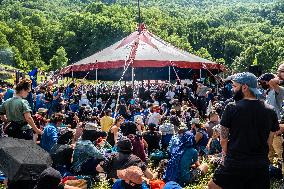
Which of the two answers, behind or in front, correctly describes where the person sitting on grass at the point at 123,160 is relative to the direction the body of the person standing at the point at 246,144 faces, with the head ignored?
in front

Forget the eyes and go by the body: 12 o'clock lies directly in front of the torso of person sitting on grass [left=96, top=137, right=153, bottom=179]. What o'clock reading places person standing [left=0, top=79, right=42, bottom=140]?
The person standing is roughly at 10 o'clock from the person sitting on grass.

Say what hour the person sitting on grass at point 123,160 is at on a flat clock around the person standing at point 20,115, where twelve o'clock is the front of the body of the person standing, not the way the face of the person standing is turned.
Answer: The person sitting on grass is roughly at 3 o'clock from the person standing.

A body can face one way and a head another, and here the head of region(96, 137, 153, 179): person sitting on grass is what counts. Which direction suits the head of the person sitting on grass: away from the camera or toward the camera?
away from the camera

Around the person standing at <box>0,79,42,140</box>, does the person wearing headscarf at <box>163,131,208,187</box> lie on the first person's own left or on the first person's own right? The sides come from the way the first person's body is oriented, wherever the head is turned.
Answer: on the first person's own right

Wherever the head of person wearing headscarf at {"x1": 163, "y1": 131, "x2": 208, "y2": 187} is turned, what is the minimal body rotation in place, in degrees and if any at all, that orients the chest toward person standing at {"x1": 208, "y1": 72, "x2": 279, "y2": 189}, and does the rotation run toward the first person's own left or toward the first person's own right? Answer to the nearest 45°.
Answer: approximately 135° to the first person's own right

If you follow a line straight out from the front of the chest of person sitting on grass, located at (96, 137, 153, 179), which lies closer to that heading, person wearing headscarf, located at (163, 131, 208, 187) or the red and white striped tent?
the red and white striped tent

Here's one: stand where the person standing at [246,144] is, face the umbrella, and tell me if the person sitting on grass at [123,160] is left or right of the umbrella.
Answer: right

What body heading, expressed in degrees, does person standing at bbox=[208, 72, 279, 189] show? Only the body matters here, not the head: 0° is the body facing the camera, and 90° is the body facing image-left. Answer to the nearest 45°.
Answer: approximately 135°

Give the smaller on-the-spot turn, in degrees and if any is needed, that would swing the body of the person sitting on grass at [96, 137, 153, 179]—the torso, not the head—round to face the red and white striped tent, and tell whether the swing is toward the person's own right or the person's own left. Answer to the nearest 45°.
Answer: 0° — they already face it

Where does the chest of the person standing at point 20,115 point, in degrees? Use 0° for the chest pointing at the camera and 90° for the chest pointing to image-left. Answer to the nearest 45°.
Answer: approximately 225°

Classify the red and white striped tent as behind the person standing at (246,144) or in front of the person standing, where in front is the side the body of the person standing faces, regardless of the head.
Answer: in front

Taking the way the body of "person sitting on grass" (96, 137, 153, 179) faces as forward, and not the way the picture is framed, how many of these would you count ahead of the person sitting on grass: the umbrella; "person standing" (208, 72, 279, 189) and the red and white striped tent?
1

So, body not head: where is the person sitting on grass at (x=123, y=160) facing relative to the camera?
away from the camera
